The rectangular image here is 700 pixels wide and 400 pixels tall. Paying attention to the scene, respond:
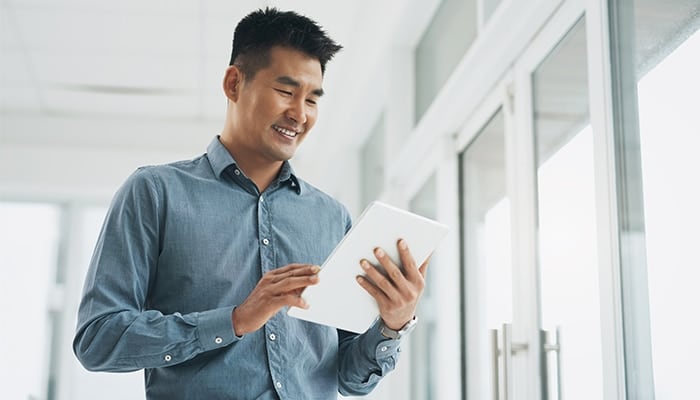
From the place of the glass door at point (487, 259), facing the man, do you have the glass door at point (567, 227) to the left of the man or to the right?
left

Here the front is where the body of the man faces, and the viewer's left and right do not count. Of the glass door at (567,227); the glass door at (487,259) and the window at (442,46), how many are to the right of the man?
0

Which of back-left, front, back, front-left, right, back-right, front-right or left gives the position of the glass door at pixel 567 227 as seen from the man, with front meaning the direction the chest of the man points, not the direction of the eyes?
left

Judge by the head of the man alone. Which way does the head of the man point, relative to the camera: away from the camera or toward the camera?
toward the camera

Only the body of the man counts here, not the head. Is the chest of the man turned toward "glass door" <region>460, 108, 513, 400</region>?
no

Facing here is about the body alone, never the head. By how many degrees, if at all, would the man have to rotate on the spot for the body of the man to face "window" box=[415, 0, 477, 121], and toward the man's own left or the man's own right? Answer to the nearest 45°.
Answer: approximately 90° to the man's own left

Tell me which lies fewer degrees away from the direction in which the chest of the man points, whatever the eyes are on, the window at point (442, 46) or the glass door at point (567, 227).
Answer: the glass door

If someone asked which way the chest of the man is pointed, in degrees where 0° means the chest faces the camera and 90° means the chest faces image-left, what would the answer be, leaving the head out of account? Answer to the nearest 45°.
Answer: approximately 315°

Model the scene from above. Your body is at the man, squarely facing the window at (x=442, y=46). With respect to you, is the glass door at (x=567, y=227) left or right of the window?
right
